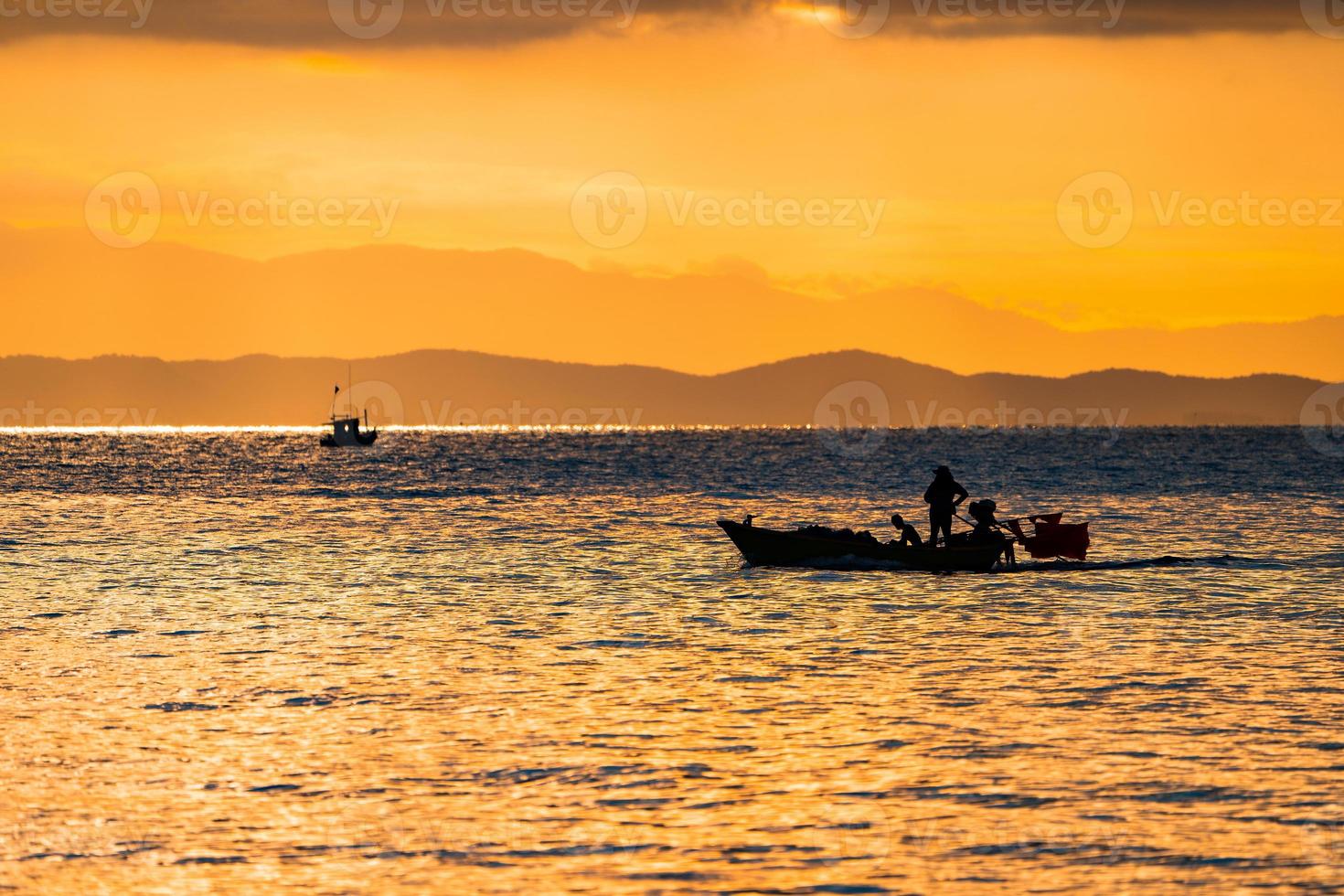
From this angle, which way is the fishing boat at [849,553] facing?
to the viewer's left
